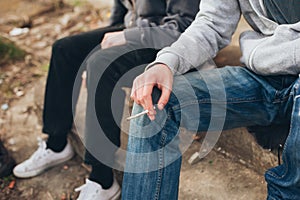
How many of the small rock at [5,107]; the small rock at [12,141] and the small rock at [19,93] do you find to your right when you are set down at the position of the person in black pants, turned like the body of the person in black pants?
3

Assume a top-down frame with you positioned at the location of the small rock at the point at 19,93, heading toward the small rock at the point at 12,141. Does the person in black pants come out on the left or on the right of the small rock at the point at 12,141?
left

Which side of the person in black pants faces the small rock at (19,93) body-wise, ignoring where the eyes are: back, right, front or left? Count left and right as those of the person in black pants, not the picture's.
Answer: right

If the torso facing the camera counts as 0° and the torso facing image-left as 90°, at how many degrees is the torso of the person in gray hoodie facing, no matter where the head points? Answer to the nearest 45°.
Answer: approximately 45°

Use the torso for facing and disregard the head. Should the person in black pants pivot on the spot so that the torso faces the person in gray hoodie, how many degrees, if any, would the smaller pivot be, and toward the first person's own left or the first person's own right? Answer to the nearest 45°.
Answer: approximately 90° to the first person's own left

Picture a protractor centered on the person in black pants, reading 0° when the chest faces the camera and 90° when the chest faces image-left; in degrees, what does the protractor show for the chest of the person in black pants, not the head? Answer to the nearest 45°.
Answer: approximately 45°

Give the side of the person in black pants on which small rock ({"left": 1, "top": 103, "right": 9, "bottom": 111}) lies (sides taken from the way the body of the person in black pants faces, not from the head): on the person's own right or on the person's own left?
on the person's own right

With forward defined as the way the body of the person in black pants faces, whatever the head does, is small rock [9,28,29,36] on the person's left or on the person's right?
on the person's right
